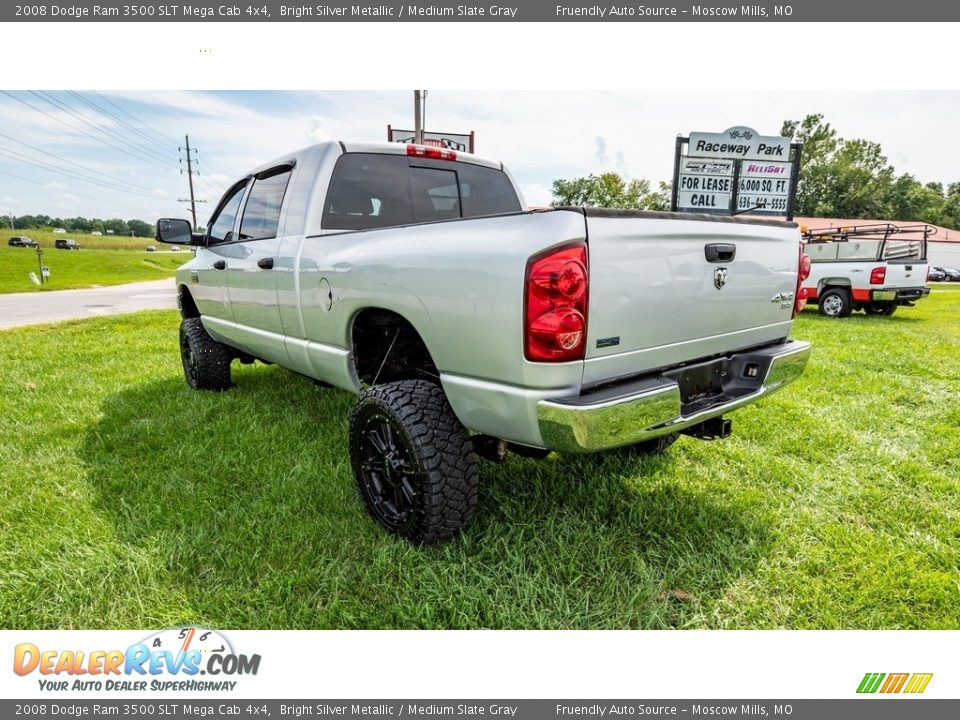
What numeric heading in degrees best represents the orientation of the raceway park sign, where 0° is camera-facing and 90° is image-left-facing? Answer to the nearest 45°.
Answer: approximately 0°

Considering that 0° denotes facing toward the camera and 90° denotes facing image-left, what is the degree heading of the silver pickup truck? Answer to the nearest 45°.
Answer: approximately 135°

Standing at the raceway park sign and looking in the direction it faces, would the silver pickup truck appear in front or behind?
in front

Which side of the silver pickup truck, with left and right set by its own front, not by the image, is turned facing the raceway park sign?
right

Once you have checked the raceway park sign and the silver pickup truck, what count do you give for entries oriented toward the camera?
1
